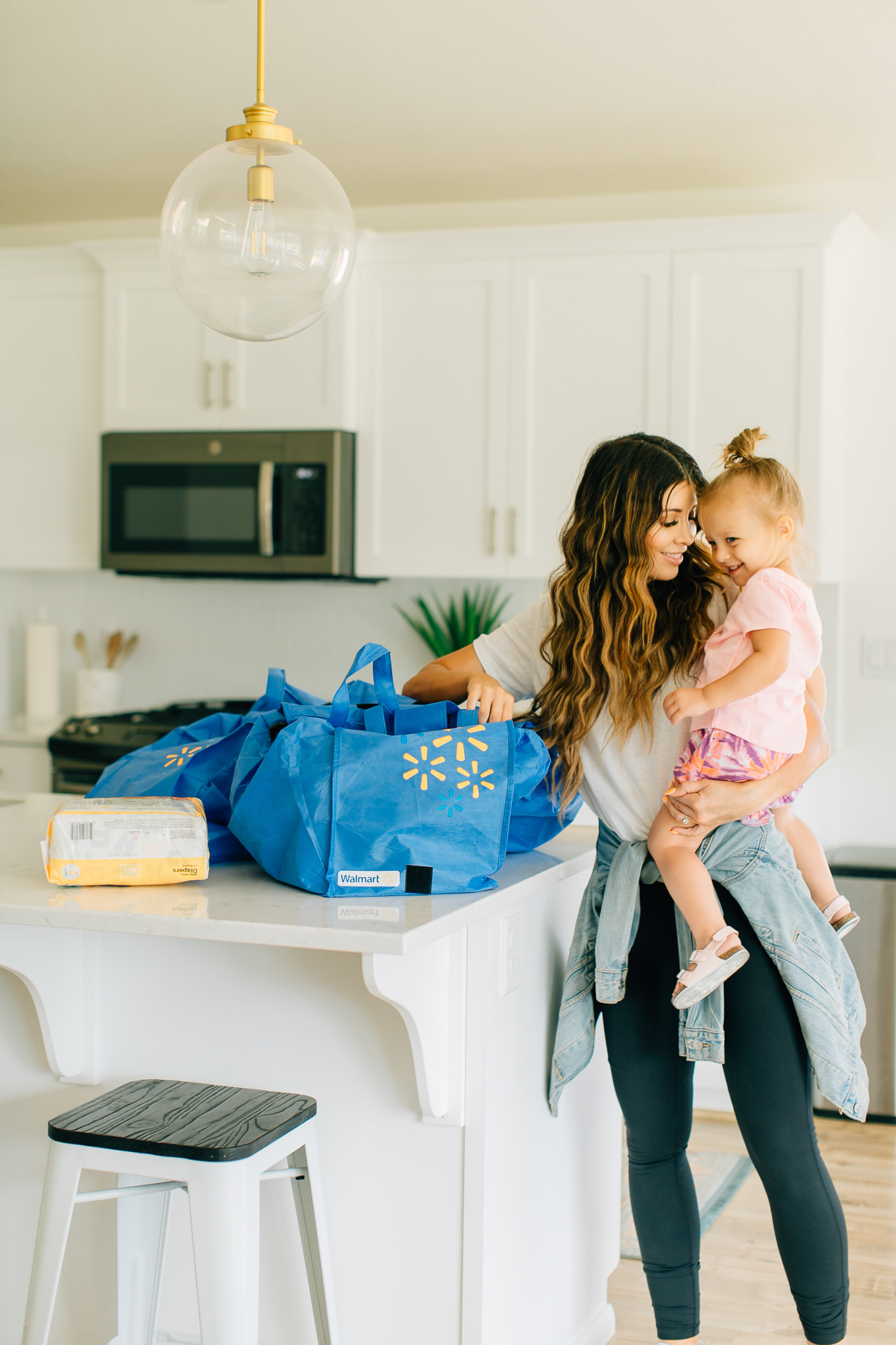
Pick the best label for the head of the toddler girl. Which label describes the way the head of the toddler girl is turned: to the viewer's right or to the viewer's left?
to the viewer's left

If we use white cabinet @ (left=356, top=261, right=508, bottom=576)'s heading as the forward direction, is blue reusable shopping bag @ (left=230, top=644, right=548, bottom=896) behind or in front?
in front

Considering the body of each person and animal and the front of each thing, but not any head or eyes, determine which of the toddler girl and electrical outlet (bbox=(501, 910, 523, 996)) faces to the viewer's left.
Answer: the toddler girl

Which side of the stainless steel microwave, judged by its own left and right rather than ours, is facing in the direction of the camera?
front

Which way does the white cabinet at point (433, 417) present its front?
toward the camera

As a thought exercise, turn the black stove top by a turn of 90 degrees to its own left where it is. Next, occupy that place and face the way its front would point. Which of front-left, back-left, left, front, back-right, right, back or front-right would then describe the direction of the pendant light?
right

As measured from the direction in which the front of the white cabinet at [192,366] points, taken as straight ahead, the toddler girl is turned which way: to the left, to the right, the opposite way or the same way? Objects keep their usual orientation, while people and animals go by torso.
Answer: to the right

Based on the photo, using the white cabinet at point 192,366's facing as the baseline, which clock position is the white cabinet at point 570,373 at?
the white cabinet at point 570,373 is roughly at 10 o'clock from the white cabinet at point 192,366.

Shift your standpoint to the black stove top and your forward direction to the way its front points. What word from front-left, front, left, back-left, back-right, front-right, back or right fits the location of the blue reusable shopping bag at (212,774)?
front

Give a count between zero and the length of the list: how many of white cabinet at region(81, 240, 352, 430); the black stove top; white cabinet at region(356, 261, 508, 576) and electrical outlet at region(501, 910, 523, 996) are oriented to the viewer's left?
0
